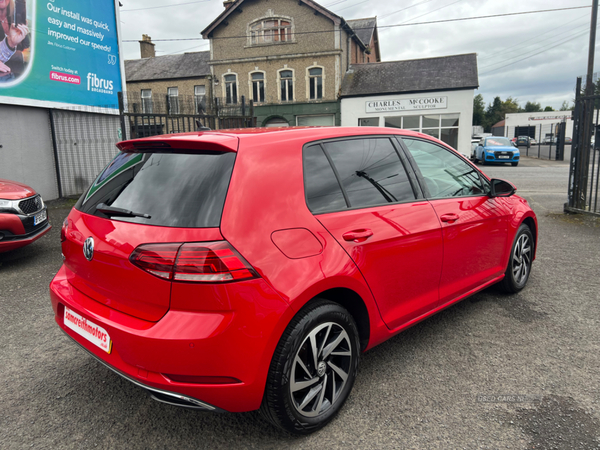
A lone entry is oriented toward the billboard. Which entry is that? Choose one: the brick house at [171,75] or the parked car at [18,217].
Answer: the brick house

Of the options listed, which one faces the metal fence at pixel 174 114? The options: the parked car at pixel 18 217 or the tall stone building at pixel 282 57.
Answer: the tall stone building

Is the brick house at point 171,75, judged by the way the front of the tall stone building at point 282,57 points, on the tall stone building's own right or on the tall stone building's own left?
on the tall stone building's own right

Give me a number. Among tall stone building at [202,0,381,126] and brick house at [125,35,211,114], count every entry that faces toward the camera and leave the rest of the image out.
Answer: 2

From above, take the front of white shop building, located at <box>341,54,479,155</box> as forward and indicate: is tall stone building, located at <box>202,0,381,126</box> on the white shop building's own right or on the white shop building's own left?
on the white shop building's own right
